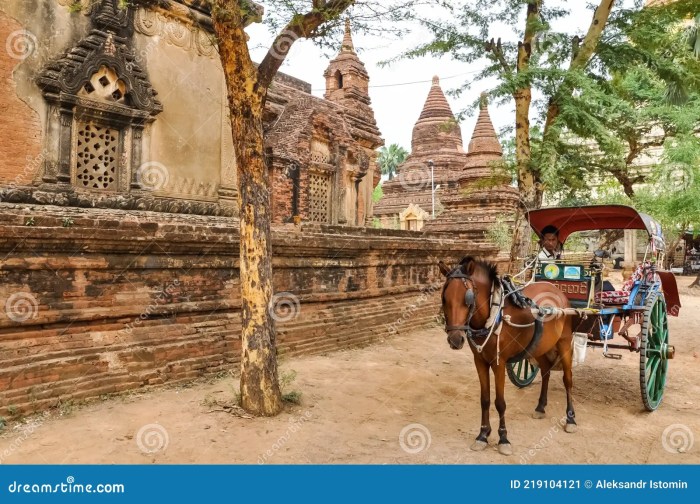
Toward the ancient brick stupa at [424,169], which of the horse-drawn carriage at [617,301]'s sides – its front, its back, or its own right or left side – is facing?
right

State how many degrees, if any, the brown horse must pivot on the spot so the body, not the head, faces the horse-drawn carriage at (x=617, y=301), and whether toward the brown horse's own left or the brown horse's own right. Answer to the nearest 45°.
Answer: approximately 180°

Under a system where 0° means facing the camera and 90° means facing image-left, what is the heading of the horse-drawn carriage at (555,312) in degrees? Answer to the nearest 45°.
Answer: approximately 45°

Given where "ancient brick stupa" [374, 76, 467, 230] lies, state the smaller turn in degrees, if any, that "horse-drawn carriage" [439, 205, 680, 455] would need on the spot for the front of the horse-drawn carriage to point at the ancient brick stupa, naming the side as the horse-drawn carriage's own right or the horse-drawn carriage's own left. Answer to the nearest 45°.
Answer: approximately 135° to the horse-drawn carriage's own right

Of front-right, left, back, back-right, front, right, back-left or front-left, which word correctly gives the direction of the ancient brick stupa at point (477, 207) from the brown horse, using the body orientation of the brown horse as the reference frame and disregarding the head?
back-right

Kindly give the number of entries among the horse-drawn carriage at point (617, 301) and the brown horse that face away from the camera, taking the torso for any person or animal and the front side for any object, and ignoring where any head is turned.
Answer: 0

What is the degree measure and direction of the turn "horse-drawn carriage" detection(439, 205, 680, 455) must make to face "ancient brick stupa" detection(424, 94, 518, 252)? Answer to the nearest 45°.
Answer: approximately 135° to its right
